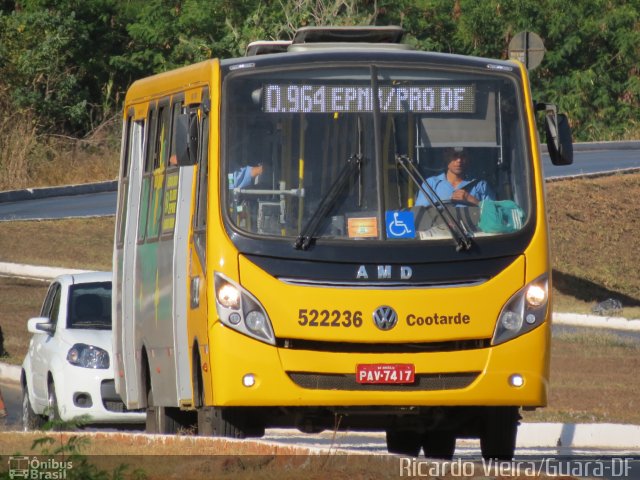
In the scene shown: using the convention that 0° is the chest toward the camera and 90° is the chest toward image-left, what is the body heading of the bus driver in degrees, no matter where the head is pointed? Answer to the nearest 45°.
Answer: approximately 0°

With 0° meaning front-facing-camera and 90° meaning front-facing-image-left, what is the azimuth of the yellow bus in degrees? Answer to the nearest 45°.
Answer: approximately 0°

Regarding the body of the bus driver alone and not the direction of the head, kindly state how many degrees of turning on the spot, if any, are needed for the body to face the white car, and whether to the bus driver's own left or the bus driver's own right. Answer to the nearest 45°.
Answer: approximately 135° to the bus driver's own right

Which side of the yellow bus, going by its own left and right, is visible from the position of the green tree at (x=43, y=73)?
back
